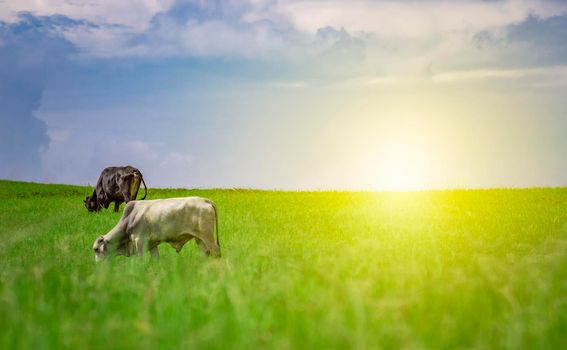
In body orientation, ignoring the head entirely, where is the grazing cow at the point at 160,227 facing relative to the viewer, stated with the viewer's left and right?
facing to the left of the viewer

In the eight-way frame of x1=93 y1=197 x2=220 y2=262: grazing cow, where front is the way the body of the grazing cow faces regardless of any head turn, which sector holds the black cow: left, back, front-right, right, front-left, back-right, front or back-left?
right
